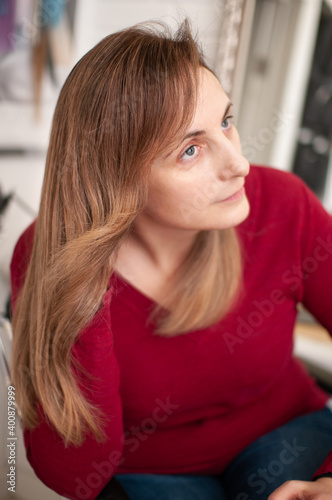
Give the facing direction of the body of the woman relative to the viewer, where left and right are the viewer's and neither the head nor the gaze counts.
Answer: facing the viewer and to the right of the viewer

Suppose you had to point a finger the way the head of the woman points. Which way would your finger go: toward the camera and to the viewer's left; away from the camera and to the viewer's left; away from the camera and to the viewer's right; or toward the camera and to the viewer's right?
toward the camera and to the viewer's right
